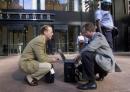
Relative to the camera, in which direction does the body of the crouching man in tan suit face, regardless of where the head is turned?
to the viewer's right

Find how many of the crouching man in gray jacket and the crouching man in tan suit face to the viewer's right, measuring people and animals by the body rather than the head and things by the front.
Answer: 1

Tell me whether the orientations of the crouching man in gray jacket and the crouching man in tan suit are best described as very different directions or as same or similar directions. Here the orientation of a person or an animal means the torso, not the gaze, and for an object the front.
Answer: very different directions

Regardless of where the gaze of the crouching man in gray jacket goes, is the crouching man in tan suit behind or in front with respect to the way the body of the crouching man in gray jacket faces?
in front

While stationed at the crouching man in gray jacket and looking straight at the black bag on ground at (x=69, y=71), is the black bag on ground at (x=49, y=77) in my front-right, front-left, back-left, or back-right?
front-left

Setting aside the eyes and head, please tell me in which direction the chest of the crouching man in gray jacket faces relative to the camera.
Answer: to the viewer's left
